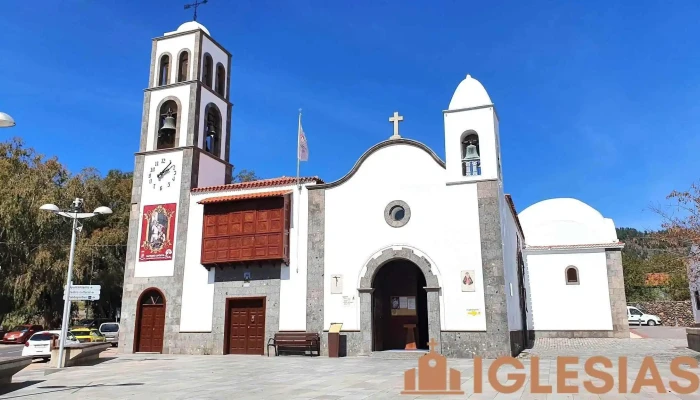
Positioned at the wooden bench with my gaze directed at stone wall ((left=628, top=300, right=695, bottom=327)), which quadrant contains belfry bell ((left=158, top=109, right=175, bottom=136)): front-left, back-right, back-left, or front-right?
back-left

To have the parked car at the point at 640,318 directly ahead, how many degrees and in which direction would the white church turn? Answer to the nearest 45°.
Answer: approximately 135° to its left

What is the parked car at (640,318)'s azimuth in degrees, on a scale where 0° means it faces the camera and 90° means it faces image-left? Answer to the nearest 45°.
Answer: approximately 270°

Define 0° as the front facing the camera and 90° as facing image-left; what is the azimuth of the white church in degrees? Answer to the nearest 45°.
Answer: approximately 0°

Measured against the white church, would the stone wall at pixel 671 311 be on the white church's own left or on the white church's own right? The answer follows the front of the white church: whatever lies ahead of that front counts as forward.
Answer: on the white church's own left
